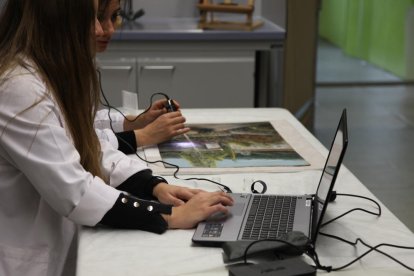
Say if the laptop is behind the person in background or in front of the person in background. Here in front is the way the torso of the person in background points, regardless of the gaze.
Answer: in front

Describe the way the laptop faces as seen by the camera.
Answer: facing to the left of the viewer

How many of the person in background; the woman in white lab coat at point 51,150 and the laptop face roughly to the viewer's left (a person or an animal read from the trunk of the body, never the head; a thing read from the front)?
1

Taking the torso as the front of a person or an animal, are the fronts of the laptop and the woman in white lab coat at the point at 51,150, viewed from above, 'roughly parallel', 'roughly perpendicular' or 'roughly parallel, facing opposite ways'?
roughly parallel, facing opposite ways

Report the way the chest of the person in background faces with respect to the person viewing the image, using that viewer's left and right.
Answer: facing the viewer and to the right of the viewer

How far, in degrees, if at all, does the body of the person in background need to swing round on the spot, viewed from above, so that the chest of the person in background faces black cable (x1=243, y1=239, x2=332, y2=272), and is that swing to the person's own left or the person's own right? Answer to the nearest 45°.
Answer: approximately 45° to the person's own right

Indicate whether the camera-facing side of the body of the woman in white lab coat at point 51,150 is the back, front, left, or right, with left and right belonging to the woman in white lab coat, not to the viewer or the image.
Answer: right

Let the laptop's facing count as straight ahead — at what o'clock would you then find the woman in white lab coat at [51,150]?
The woman in white lab coat is roughly at 12 o'clock from the laptop.

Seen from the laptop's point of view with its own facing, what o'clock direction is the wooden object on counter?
The wooden object on counter is roughly at 3 o'clock from the laptop.

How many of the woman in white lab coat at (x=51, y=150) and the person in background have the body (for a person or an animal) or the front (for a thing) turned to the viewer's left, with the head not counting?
0
